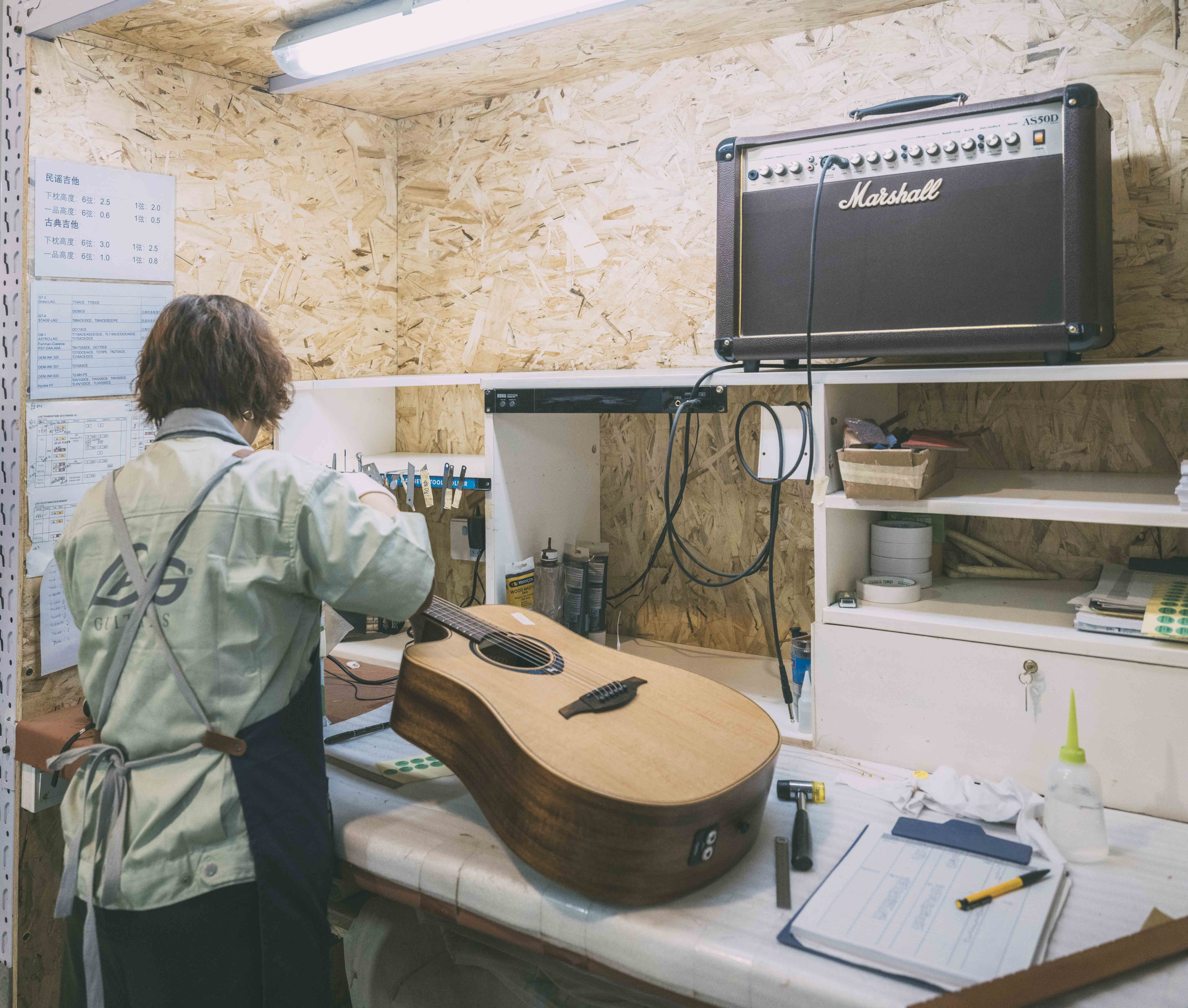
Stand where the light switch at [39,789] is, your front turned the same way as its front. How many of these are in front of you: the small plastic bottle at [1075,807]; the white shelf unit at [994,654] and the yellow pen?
3

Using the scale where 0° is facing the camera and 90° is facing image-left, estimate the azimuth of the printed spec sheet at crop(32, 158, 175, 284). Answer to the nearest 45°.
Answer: approximately 315°

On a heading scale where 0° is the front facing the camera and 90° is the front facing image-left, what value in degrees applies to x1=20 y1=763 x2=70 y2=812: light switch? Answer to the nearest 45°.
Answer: approximately 315°

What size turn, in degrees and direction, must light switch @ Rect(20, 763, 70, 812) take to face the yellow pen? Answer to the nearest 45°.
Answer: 0° — it already faces it

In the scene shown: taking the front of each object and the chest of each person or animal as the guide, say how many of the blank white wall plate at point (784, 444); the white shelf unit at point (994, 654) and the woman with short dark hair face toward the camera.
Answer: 2

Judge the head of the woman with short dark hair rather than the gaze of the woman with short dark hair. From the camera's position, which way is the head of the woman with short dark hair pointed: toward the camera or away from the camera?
away from the camera

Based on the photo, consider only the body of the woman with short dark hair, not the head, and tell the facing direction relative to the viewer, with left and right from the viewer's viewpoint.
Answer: facing away from the viewer and to the right of the viewer

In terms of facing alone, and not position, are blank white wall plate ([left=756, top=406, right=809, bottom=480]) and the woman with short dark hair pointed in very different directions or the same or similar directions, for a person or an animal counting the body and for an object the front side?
very different directions

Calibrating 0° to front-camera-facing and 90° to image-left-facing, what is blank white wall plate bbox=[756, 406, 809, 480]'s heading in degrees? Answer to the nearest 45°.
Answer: approximately 0°

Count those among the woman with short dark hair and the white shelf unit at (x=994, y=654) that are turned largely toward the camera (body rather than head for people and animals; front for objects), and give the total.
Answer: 1
